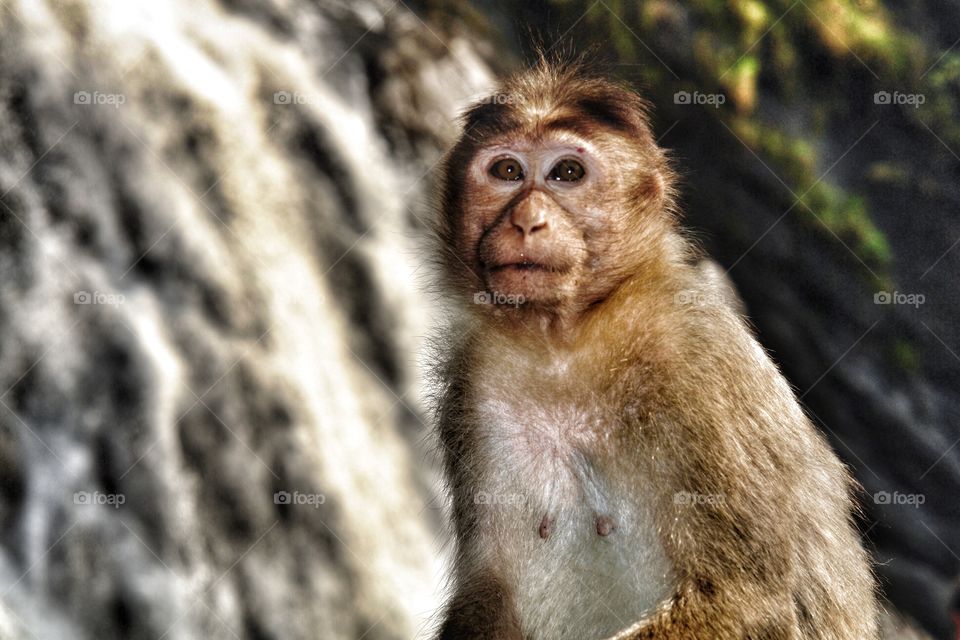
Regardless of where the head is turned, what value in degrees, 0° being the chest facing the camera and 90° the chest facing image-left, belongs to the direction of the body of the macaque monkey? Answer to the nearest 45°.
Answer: approximately 45°
